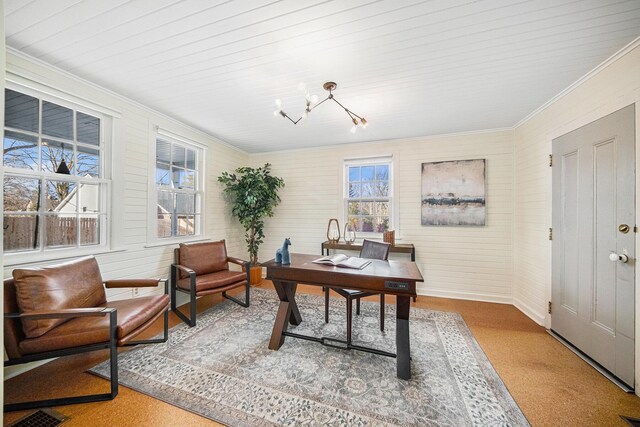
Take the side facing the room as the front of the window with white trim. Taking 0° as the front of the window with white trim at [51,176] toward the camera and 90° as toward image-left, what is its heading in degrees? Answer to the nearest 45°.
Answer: approximately 315°

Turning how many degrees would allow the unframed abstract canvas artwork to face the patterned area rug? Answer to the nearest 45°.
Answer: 0° — it already faces it

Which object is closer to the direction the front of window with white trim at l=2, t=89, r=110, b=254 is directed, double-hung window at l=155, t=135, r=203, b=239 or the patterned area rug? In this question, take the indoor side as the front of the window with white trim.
the patterned area rug

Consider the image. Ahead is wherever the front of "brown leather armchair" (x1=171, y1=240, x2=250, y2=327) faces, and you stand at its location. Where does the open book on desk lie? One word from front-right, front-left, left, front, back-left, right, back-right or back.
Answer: front

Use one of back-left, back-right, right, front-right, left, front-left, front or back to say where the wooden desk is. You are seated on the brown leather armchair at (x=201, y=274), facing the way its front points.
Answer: front

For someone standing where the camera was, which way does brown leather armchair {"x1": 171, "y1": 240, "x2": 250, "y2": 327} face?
facing the viewer and to the right of the viewer

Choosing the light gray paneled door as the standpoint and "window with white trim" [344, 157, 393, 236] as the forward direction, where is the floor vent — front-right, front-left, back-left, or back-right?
front-left

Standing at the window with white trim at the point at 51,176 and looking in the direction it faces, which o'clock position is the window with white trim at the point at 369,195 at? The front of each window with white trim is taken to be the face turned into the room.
the window with white trim at the point at 369,195 is roughly at 11 o'clock from the window with white trim at the point at 51,176.

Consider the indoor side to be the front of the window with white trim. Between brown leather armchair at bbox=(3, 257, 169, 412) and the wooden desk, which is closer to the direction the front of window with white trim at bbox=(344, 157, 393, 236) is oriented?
the wooden desk

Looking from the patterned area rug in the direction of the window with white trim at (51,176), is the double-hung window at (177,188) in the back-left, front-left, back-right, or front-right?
front-right

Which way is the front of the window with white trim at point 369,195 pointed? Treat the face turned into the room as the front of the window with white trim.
toward the camera

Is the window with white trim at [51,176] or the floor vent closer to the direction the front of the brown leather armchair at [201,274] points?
the floor vent

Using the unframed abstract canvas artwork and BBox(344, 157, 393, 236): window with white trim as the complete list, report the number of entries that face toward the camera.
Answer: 2

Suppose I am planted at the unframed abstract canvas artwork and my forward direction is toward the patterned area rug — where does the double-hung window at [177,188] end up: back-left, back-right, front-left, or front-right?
front-right

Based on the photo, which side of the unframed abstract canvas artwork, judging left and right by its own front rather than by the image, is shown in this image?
front

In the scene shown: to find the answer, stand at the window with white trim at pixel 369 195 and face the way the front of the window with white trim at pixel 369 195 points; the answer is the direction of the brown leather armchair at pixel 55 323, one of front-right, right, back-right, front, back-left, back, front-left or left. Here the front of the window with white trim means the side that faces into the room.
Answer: front-right

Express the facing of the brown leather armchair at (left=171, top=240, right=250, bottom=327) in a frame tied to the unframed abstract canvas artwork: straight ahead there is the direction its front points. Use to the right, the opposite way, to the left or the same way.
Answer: to the left

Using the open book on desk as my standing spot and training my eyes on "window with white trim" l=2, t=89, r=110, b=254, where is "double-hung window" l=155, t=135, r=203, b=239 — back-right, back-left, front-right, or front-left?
front-right

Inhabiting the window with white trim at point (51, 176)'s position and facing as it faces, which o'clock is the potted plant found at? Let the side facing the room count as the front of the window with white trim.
The potted plant is roughly at 10 o'clock from the window with white trim.

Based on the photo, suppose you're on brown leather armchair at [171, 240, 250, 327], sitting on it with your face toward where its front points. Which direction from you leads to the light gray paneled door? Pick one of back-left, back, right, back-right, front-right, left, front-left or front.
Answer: front
